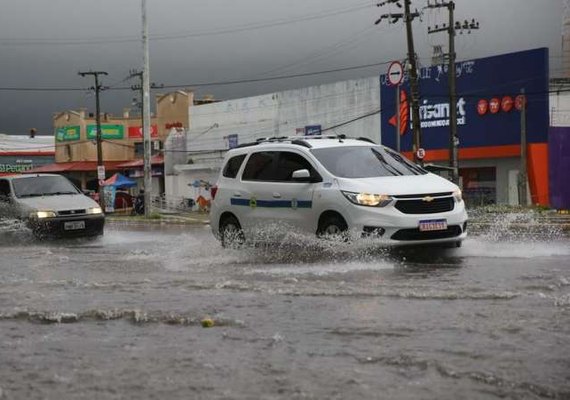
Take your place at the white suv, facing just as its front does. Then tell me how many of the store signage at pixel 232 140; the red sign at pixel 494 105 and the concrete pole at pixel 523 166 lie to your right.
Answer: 0

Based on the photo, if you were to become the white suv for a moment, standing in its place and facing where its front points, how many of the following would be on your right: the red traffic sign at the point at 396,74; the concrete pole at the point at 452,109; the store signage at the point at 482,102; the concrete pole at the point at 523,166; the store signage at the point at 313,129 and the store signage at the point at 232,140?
0

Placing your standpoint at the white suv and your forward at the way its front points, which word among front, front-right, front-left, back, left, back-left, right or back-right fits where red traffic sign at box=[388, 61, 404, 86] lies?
back-left

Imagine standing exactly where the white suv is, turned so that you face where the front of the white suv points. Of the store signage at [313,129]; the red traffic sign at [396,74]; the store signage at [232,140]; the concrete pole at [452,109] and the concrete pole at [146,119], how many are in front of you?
0

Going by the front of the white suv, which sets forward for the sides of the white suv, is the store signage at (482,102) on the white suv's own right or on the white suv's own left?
on the white suv's own left

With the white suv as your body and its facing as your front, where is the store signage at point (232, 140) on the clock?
The store signage is roughly at 7 o'clock from the white suv.

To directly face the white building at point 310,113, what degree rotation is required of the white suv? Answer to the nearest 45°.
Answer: approximately 135° to its left

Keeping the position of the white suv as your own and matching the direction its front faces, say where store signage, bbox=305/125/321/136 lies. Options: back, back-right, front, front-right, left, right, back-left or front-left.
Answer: back-left

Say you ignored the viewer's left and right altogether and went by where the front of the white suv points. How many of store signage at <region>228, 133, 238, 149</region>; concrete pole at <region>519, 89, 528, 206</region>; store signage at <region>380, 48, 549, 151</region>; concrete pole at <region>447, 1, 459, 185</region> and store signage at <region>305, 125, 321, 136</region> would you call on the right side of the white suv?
0

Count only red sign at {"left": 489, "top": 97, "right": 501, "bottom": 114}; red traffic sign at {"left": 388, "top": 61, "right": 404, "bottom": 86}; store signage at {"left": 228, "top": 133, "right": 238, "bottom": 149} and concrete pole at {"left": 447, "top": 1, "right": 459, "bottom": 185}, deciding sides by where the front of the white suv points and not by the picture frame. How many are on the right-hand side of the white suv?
0

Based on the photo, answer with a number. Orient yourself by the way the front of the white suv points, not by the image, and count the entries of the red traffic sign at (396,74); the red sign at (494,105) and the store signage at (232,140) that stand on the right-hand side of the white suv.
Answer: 0

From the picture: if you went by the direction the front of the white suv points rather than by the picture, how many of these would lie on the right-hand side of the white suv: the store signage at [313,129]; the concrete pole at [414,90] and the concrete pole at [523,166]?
0

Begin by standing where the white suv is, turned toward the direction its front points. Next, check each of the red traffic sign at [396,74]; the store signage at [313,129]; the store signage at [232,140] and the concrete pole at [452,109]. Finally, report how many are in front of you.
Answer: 0

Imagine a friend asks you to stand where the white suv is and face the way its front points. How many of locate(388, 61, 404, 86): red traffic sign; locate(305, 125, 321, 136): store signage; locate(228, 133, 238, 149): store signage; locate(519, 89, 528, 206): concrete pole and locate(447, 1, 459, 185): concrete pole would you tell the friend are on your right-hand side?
0

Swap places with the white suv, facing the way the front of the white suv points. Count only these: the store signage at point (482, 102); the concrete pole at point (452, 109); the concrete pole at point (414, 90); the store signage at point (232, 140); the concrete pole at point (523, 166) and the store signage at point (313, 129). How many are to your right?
0

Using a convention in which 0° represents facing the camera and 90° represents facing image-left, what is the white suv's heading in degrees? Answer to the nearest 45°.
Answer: approximately 315°

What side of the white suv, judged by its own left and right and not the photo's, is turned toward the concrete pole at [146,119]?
back

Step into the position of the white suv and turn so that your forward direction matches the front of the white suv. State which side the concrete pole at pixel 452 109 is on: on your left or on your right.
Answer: on your left
